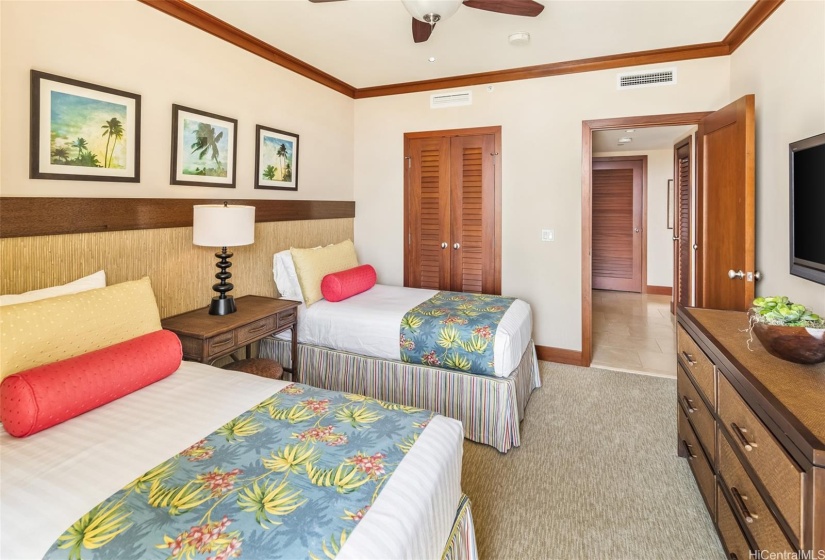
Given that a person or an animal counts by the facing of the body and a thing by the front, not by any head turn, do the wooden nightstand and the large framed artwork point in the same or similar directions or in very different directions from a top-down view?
same or similar directions

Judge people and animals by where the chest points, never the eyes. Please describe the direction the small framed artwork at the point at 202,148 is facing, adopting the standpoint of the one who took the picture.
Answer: facing the viewer and to the right of the viewer

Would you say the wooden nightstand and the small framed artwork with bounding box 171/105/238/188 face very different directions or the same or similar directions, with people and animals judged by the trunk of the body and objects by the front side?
same or similar directions

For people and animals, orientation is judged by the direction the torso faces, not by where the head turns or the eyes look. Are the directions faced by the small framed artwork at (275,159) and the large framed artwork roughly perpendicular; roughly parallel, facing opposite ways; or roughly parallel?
roughly parallel

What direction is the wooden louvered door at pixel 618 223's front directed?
toward the camera

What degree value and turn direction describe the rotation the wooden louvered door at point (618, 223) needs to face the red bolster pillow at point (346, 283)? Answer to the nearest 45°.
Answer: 0° — it already faces it

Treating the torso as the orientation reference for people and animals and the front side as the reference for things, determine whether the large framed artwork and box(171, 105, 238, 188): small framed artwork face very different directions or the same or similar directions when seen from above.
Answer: same or similar directions

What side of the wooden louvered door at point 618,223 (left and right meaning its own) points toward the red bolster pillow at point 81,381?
front

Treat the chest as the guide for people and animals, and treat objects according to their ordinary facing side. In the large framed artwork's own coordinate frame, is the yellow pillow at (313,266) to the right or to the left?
on its left

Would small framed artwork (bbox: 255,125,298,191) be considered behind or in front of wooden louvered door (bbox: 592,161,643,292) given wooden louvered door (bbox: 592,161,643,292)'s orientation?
in front
